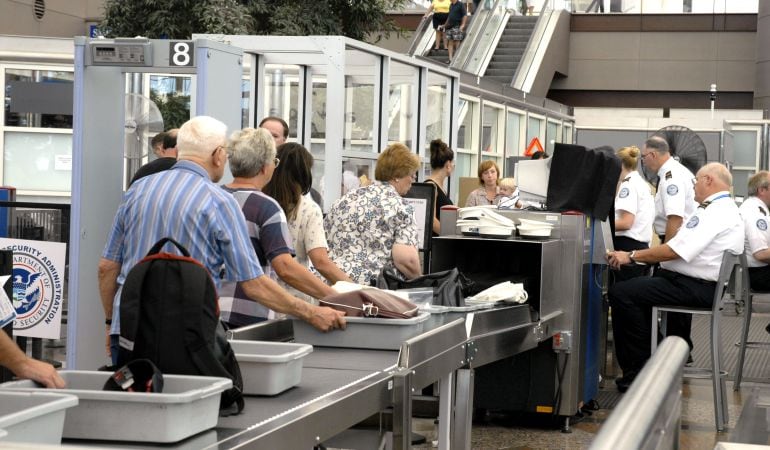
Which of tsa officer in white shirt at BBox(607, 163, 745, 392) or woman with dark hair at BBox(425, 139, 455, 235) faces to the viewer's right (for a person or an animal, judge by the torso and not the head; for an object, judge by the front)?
the woman with dark hair

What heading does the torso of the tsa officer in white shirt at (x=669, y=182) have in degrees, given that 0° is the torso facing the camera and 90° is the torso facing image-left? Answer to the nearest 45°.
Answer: approximately 90°

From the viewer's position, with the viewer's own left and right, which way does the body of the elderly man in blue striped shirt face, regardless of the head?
facing away from the viewer and to the right of the viewer

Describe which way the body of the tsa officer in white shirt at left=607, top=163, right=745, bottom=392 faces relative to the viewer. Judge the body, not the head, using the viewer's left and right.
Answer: facing to the left of the viewer

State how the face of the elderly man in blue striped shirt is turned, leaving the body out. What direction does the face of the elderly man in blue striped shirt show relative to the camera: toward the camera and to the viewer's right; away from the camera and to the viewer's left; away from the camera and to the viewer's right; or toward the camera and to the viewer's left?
away from the camera and to the viewer's right

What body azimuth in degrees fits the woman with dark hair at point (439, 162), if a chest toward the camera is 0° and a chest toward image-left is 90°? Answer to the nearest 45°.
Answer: approximately 270°

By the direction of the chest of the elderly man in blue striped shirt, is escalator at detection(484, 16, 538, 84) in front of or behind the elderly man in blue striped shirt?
in front

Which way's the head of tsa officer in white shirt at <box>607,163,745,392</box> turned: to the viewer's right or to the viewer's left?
to the viewer's left

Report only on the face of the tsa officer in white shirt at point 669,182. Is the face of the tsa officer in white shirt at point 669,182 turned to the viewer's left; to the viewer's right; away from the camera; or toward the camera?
to the viewer's left

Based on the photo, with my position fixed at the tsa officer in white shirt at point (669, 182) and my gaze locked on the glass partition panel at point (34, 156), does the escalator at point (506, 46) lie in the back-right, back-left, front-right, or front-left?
front-right

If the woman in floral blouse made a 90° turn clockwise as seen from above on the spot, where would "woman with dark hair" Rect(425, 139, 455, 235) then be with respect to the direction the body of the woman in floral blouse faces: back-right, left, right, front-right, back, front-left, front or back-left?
back-left

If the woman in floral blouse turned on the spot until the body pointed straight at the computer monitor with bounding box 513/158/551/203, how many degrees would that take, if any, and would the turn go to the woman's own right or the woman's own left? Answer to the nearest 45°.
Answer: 0° — they already face it

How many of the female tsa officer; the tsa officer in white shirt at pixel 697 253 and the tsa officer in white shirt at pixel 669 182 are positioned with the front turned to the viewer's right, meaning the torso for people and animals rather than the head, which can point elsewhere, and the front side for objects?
0

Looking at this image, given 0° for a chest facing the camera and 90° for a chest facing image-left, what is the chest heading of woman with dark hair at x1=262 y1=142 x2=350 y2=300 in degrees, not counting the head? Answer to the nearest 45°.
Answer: approximately 225°

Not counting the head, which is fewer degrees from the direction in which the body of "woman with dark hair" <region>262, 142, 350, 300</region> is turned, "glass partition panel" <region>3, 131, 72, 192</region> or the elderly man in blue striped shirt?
the glass partition panel
